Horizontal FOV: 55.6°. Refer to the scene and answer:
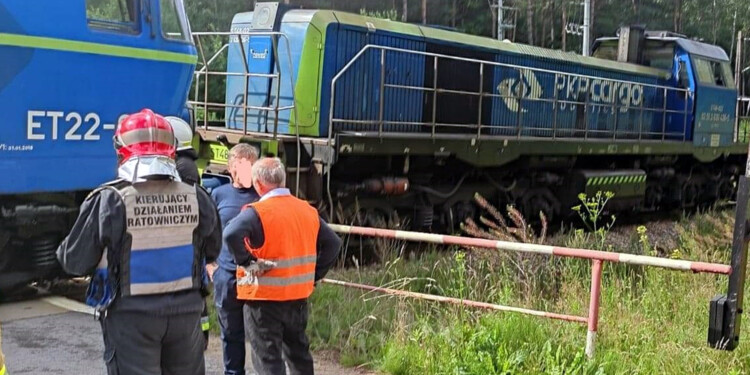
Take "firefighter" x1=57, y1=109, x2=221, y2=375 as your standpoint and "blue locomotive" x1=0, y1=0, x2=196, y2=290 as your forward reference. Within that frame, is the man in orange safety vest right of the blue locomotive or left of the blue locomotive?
right

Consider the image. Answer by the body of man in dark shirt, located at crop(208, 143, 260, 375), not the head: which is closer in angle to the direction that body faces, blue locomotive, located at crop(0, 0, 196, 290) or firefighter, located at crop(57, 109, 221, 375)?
the firefighter

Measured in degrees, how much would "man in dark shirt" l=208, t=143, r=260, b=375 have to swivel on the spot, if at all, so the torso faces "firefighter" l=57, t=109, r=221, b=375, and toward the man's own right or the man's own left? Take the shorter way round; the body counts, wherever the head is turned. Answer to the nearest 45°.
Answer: approximately 45° to the man's own right
